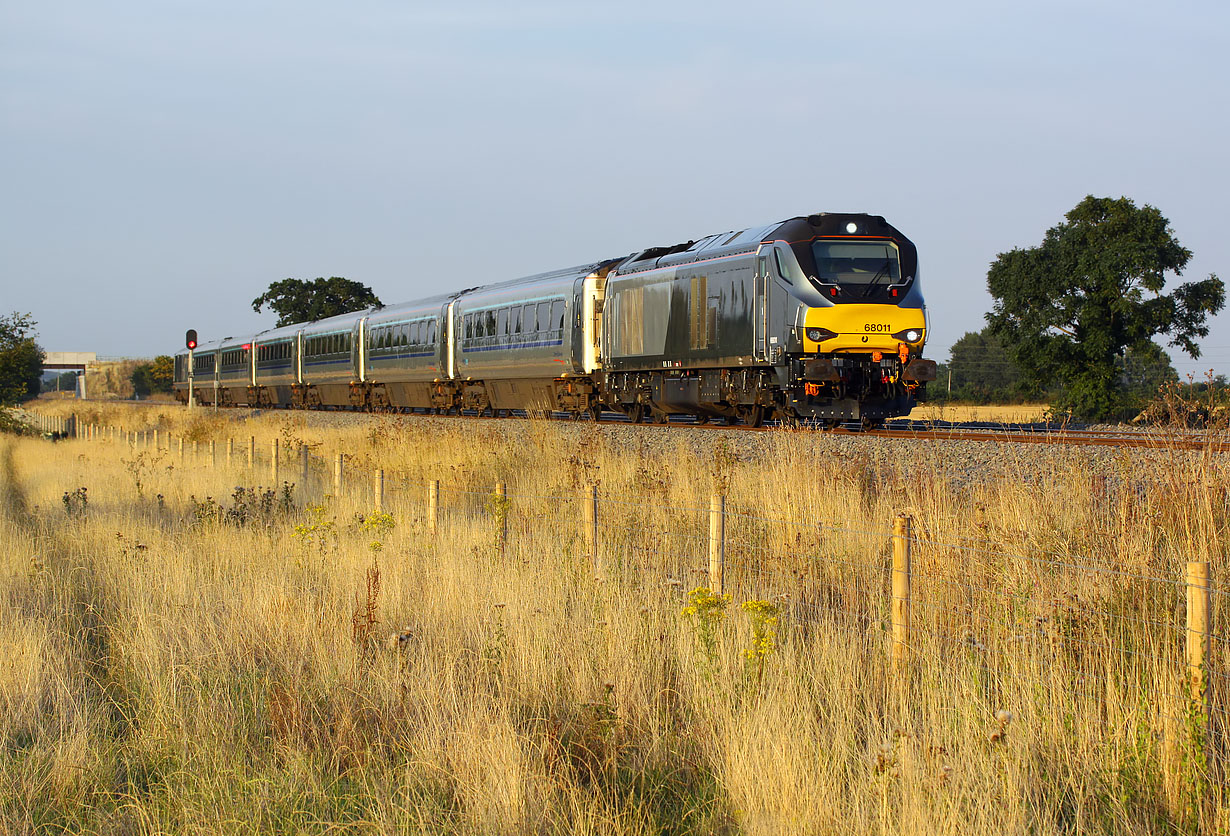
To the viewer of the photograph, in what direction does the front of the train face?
facing the viewer and to the right of the viewer

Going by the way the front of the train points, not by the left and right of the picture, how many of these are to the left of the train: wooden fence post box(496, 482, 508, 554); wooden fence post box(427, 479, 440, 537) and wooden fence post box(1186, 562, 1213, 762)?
0

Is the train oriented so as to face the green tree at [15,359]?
no

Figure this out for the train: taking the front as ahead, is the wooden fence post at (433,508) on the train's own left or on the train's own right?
on the train's own right

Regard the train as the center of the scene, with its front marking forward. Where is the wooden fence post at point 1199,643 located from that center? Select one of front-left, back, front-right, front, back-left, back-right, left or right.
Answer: front-right

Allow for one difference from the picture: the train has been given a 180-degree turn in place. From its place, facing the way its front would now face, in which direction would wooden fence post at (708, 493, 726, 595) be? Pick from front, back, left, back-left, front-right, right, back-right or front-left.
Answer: back-left

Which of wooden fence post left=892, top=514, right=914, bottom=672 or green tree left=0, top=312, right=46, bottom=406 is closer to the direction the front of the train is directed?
the wooden fence post

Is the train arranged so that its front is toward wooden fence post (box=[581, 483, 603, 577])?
no

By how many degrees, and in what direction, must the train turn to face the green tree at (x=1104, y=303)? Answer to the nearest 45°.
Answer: approximately 90° to its left

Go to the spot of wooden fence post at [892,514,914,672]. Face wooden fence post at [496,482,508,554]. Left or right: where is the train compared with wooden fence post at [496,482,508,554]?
right

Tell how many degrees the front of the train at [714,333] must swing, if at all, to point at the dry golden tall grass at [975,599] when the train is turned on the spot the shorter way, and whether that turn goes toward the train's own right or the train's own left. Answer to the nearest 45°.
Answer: approximately 45° to the train's own right

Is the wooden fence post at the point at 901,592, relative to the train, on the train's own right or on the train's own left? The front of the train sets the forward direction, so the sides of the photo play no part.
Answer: on the train's own right

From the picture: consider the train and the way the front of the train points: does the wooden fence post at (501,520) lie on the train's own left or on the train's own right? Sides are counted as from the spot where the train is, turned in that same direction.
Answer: on the train's own right
